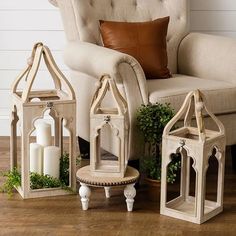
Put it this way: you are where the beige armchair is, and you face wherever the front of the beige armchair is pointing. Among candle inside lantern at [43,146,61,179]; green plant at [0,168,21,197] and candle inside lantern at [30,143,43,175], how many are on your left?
0

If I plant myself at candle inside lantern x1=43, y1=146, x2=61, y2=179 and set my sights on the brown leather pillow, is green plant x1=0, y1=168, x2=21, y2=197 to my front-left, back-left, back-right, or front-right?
back-left
